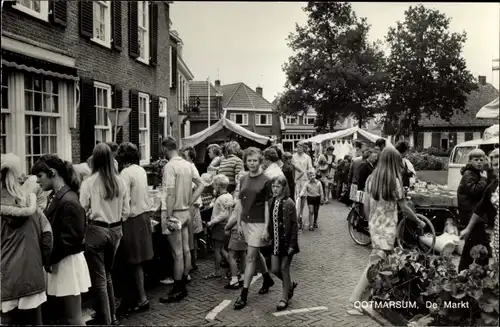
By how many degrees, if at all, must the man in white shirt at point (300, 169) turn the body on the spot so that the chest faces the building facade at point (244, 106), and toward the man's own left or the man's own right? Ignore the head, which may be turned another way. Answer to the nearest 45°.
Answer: approximately 180°

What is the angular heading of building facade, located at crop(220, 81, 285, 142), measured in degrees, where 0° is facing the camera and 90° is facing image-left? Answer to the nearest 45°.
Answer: approximately 0°

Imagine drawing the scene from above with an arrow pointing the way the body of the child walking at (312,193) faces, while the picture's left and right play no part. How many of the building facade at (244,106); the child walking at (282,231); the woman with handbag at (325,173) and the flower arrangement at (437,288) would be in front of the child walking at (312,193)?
2

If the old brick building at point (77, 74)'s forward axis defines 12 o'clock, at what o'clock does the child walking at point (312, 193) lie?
The child walking is roughly at 11 o'clock from the old brick building.
